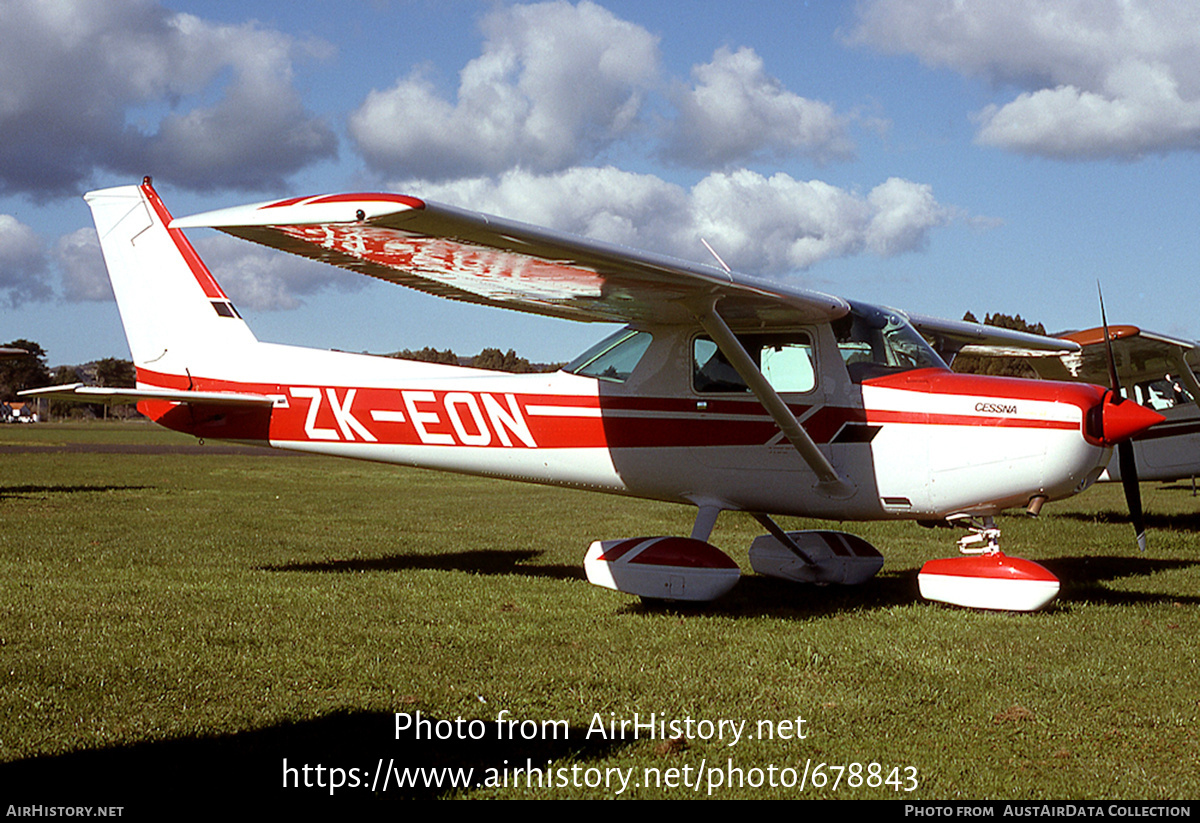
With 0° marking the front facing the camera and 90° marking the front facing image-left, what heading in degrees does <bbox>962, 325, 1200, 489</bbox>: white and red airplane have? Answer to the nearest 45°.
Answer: approximately 45°
